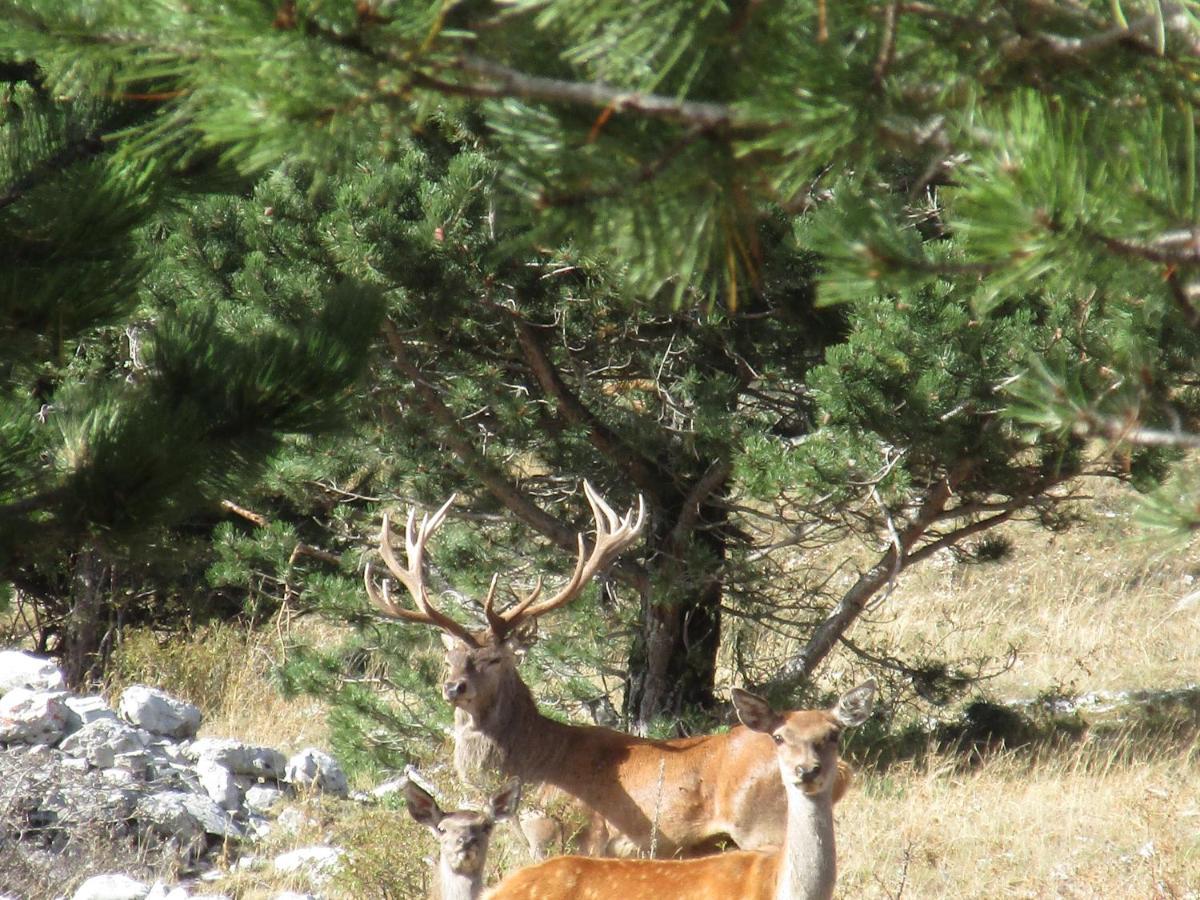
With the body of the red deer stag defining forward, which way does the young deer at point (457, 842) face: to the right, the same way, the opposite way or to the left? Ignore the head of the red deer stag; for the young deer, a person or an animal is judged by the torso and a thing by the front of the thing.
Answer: to the left

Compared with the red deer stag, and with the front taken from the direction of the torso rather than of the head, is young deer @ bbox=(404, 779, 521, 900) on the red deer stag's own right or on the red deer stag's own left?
on the red deer stag's own left

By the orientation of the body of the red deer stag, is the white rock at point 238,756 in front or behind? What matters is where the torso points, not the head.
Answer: in front

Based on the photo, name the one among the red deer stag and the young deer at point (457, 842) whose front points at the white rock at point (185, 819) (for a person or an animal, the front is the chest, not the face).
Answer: the red deer stag

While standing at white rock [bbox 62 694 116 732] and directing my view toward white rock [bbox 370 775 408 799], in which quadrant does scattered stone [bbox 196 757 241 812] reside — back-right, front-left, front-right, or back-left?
front-right

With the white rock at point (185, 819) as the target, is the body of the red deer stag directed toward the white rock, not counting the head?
yes

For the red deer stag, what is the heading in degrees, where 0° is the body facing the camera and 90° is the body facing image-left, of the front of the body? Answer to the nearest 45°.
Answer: approximately 90°

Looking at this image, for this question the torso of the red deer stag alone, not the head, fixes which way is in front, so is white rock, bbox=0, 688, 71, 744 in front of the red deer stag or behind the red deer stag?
in front

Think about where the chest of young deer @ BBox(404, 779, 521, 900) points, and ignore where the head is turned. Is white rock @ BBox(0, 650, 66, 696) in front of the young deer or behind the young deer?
behind

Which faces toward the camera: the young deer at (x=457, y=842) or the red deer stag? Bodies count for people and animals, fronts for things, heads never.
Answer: the young deer

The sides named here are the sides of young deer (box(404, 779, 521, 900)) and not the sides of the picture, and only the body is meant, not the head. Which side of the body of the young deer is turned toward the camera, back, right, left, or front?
front

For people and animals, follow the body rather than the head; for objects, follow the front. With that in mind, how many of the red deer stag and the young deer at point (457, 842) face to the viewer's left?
1
